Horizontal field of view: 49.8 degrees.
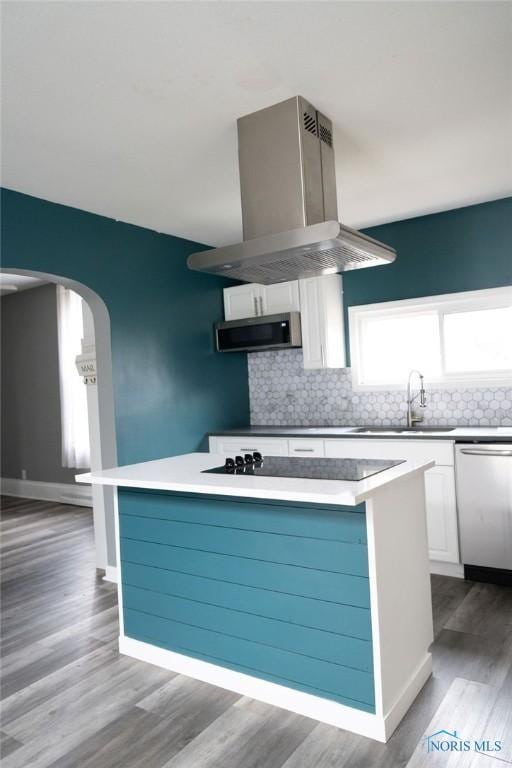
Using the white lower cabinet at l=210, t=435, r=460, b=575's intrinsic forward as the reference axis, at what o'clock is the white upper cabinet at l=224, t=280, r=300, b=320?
The white upper cabinet is roughly at 3 o'clock from the white lower cabinet.

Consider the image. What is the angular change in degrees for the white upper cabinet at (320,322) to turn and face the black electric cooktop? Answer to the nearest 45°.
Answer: approximately 45° to its left

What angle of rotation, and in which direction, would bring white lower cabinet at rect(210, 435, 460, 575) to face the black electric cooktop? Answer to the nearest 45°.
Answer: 0° — it already faces it

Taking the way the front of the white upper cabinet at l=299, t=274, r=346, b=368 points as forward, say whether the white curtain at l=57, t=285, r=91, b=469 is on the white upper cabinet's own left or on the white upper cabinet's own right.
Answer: on the white upper cabinet's own right

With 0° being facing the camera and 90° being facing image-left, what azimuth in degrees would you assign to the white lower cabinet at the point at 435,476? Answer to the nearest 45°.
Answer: approximately 45°

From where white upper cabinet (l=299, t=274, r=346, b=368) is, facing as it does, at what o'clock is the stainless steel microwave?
The stainless steel microwave is roughly at 2 o'clock from the white upper cabinet.

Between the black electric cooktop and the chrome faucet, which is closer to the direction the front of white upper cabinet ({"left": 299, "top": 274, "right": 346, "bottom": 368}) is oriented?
the black electric cooktop

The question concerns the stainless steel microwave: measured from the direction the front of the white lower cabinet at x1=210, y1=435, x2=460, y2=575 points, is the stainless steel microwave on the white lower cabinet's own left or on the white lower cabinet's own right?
on the white lower cabinet's own right

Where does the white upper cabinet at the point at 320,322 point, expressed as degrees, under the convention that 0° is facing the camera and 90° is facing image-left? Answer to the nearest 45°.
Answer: approximately 45°
